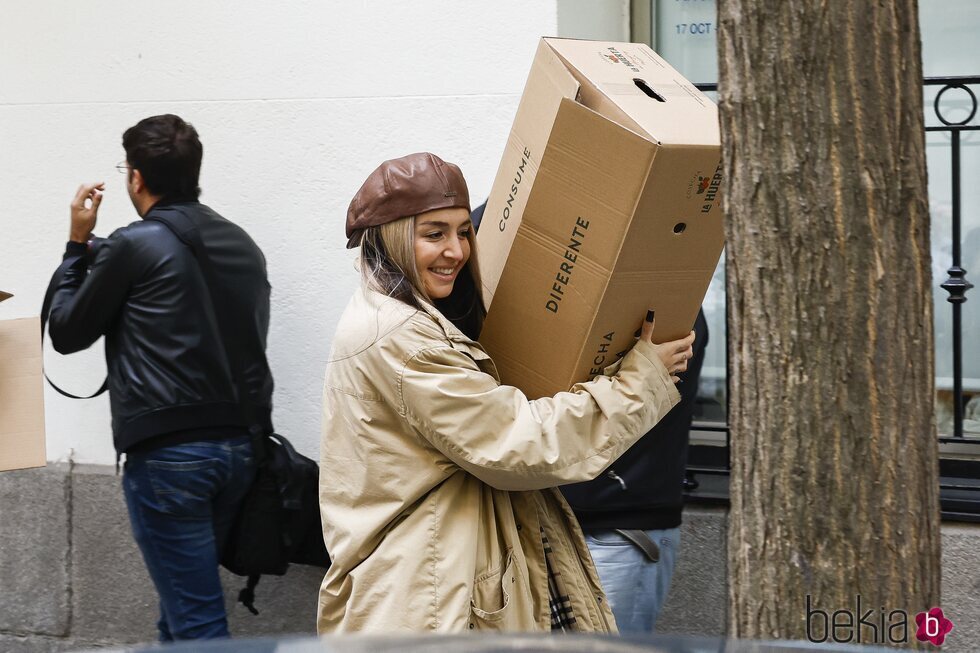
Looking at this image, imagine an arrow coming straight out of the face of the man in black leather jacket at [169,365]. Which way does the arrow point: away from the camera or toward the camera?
away from the camera

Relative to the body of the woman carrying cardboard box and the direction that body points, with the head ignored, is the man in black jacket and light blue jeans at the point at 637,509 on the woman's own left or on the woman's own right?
on the woman's own left

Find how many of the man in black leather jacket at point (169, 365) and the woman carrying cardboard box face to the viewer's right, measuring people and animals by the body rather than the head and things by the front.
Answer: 1

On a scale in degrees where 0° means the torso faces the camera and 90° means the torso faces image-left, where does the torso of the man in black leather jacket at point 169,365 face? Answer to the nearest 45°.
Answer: approximately 135°

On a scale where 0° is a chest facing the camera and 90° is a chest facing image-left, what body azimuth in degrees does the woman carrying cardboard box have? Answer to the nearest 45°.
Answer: approximately 270°

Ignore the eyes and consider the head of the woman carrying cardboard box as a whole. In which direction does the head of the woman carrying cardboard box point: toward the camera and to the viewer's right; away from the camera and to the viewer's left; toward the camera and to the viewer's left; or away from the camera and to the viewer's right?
toward the camera and to the viewer's right

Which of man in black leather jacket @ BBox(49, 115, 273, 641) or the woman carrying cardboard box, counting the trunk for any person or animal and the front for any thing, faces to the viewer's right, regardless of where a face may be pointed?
the woman carrying cardboard box

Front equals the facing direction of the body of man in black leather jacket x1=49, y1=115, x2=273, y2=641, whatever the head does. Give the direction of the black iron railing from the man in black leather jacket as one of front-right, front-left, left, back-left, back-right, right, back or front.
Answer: back-right

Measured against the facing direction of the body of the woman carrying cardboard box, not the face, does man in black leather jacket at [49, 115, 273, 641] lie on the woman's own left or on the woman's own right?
on the woman's own left

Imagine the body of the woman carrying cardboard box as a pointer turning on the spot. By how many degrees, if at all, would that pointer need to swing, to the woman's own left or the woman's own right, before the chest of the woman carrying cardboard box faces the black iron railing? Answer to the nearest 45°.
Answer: approximately 45° to the woman's own left
